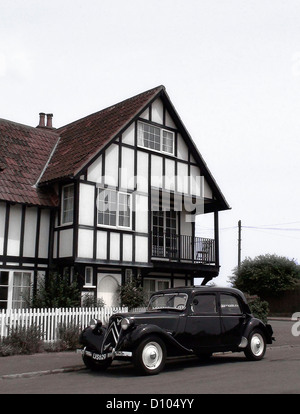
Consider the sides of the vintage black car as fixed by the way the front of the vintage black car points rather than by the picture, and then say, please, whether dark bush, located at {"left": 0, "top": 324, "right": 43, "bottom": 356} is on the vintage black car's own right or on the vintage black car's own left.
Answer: on the vintage black car's own right

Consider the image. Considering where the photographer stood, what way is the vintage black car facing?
facing the viewer and to the left of the viewer

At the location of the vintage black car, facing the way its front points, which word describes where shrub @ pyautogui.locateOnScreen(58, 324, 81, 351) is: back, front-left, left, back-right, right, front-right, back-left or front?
right

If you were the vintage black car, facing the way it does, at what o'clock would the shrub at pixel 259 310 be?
The shrub is roughly at 5 o'clock from the vintage black car.

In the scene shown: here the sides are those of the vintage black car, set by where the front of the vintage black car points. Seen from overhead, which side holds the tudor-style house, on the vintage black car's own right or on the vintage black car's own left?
on the vintage black car's own right

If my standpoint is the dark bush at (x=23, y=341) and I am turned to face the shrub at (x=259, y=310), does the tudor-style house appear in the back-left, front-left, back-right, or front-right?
front-left

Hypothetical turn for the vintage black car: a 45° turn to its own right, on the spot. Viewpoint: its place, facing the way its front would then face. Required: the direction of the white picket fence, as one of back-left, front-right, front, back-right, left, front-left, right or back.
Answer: front-right

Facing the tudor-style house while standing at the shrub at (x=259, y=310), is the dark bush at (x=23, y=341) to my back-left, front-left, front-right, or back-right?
front-left

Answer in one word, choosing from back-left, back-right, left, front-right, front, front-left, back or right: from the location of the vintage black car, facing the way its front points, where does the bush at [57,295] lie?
right

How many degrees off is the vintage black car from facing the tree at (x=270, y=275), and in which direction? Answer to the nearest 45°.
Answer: approximately 135° to its right
